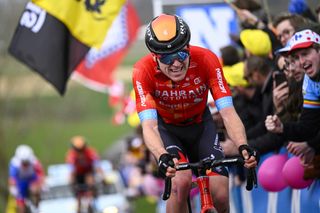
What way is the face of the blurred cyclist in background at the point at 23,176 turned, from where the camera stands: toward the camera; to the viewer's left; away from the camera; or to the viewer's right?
toward the camera

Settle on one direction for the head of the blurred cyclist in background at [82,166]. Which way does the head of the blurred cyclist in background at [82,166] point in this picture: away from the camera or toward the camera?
toward the camera

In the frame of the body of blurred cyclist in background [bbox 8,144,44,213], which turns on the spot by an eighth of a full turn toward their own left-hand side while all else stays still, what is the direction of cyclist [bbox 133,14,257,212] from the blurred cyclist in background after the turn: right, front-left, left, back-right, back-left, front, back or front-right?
front-right

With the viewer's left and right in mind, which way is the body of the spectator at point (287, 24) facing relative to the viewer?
facing the viewer and to the left of the viewer

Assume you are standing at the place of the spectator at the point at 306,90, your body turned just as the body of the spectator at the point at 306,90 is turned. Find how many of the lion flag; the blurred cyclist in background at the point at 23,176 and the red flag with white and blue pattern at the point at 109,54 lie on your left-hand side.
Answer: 0

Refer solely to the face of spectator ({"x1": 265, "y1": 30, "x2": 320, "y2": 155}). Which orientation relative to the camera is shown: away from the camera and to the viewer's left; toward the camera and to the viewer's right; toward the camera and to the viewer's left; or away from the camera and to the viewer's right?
toward the camera and to the viewer's left

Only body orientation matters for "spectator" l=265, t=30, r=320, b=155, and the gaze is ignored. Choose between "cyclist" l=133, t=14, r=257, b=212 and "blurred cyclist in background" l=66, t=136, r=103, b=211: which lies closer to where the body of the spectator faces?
the cyclist

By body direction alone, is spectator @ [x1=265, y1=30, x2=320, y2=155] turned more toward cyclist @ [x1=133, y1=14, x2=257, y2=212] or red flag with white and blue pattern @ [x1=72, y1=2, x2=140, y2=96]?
the cyclist

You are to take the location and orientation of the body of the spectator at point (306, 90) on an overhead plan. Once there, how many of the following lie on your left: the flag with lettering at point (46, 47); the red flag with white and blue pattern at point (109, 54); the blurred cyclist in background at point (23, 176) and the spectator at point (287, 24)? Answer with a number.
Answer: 0

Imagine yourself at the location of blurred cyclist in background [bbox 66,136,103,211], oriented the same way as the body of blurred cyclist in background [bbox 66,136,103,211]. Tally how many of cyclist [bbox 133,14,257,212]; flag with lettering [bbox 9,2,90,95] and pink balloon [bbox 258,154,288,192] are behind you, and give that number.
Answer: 0

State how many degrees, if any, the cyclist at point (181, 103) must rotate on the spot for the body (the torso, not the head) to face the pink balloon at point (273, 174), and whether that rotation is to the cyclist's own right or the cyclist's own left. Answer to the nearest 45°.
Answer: approximately 135° to the cyclist's own left

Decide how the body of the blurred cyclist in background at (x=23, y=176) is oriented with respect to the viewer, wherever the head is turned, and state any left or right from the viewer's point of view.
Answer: facing the viewer

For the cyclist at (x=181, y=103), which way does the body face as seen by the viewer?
toward the camera

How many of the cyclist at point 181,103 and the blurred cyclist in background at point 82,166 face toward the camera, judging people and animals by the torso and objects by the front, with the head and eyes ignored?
2

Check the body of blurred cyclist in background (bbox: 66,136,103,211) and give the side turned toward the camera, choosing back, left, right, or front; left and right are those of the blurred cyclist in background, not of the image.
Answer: front

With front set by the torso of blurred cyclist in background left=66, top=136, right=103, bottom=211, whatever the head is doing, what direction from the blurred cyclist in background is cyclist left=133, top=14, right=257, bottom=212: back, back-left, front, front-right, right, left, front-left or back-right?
front

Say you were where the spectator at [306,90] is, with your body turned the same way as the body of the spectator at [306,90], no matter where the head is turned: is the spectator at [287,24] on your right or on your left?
on your right
